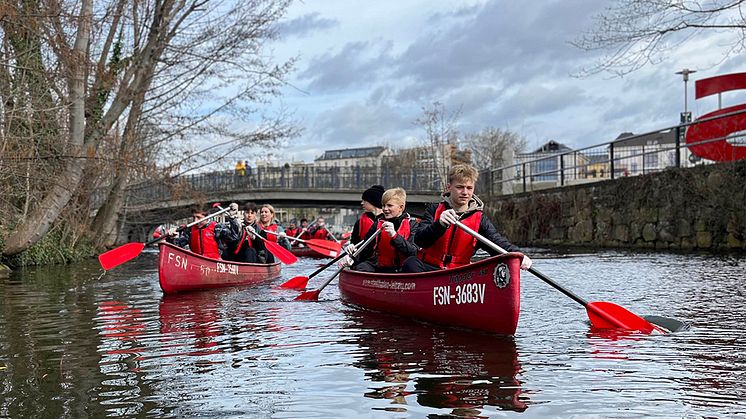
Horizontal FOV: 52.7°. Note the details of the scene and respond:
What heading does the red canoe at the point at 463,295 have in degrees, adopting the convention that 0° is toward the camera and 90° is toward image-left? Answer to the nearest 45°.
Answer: approximately 315°

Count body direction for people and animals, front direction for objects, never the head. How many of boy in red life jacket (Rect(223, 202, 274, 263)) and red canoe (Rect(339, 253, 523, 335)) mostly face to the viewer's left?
0

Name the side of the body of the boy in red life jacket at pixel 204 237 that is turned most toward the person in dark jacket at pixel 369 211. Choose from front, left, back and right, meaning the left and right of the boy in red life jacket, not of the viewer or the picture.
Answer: left

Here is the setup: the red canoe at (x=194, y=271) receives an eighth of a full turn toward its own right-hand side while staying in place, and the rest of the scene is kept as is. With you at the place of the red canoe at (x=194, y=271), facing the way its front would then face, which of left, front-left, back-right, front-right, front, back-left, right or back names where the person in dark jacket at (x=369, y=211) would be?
back-left

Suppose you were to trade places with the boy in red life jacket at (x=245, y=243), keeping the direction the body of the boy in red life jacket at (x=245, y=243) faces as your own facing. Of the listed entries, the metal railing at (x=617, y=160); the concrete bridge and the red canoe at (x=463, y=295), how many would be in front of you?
1

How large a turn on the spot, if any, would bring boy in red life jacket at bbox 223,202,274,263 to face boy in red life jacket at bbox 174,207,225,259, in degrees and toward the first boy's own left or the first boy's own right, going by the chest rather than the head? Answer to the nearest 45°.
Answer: approximately 45° to the first boy's own right

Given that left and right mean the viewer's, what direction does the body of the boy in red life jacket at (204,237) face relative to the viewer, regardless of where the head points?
facing the viewer and to the left of the viewer

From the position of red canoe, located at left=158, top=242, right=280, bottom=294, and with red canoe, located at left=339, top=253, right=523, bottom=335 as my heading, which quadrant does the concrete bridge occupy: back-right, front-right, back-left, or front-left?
back-left

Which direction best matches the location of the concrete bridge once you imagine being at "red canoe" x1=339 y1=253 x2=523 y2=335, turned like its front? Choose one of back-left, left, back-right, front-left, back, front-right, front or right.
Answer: back-left

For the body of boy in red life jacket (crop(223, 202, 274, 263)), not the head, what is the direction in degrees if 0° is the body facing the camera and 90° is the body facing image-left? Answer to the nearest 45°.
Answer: approximately 0°

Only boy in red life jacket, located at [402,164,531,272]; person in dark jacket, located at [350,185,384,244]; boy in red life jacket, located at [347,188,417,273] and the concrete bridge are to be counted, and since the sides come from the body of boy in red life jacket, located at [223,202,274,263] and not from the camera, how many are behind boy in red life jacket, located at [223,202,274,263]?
1
